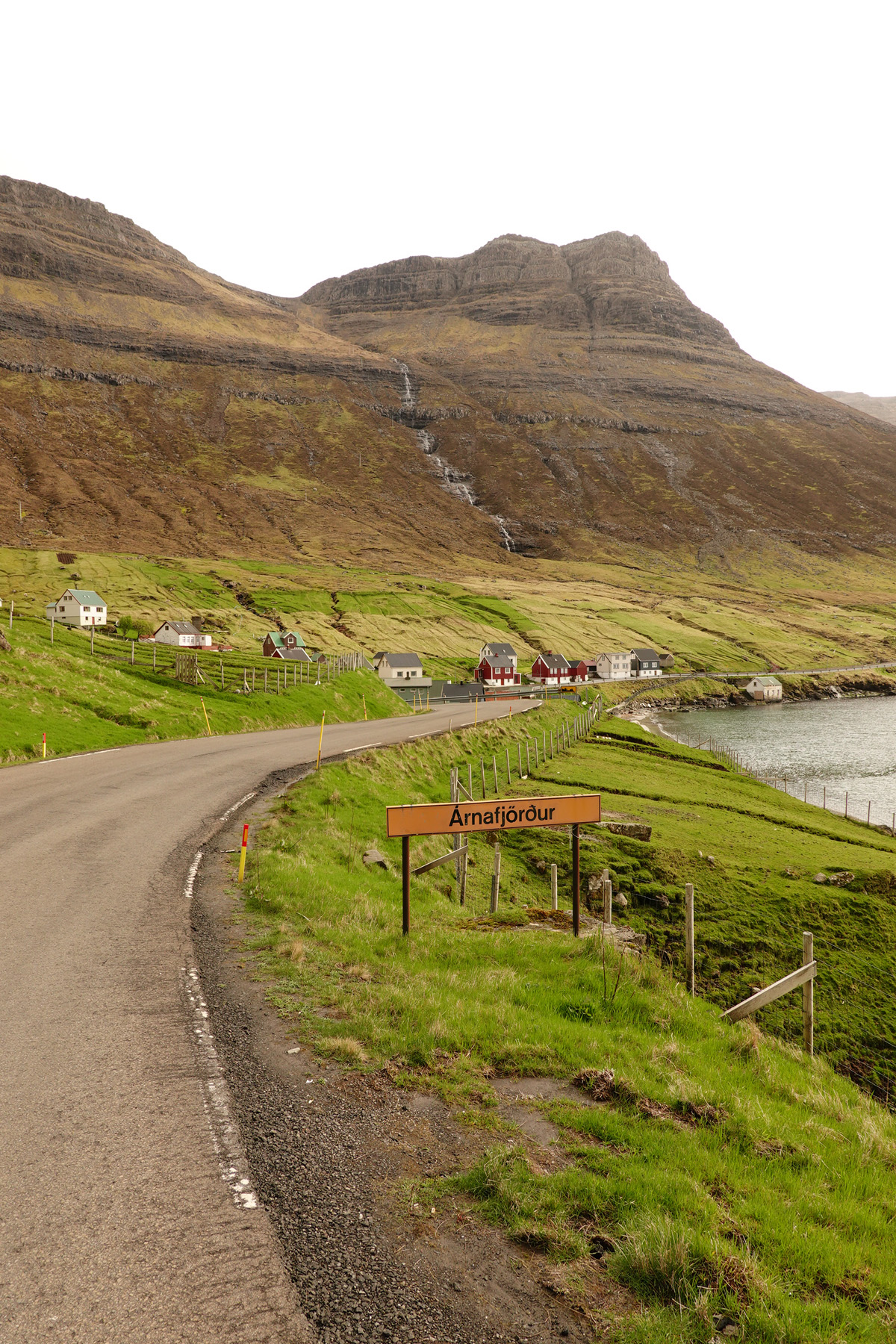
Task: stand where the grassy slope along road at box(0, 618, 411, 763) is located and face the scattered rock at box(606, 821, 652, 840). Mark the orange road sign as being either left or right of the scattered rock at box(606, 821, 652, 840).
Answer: right

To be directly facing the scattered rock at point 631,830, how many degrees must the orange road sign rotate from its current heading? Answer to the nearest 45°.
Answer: approximately 180°

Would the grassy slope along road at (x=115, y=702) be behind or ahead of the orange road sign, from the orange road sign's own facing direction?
behind

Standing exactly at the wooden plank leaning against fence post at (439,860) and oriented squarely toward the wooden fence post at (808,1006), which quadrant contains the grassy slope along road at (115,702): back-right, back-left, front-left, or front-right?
back-left

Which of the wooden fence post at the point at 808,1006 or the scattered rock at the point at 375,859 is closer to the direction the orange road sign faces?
the wooden fence post

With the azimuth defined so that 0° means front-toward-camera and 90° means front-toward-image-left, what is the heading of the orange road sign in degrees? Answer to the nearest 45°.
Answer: approximately 0°

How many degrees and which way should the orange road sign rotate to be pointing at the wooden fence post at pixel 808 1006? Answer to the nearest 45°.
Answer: approximately 90° to its left

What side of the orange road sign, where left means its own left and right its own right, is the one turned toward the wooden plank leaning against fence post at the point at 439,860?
back

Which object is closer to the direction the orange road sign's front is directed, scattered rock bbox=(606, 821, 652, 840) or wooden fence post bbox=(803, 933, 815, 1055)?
the wooden fence post
